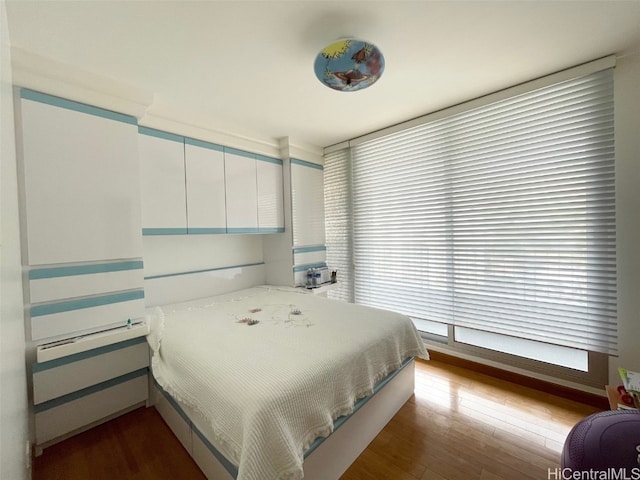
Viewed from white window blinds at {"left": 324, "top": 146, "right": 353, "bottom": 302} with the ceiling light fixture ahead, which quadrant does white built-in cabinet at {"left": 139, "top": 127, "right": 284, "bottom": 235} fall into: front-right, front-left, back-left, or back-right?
front-right

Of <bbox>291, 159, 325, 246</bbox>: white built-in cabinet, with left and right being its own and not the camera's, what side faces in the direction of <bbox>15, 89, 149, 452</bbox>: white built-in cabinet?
right

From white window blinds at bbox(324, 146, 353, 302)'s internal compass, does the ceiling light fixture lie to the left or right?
on its left

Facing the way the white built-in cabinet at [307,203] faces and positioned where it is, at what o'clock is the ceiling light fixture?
The ceiling light fixture is roughly at 1 o'clock from the white built-in cabinet.

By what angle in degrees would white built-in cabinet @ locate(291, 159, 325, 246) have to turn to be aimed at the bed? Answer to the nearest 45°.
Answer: approximately 45° to its right

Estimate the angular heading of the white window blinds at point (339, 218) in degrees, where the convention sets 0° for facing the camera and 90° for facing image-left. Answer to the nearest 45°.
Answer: approximately 45°

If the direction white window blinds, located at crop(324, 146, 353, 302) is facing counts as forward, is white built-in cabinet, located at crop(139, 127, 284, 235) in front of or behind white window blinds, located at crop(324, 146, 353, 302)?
in front

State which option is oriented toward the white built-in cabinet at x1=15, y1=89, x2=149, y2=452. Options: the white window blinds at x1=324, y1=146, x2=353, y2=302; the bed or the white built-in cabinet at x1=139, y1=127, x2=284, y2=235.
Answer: the white window blinds

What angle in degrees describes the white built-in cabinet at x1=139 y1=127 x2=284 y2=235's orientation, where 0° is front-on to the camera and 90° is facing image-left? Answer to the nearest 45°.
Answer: approximately 315°

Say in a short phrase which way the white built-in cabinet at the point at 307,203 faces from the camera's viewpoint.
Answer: facing the viewer and to the right of the viewer

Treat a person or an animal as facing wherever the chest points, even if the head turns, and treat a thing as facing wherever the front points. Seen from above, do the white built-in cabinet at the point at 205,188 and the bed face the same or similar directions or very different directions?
same or similar directions

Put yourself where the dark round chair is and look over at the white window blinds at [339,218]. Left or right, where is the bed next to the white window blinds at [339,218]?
left

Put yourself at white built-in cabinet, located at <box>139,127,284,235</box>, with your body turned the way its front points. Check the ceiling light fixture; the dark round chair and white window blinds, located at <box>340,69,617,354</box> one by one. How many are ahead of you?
3

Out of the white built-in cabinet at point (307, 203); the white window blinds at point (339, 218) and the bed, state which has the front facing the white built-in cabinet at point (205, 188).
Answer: the white window blinds

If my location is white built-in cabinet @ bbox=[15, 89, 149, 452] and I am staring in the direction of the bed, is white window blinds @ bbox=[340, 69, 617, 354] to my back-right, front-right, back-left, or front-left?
front-left

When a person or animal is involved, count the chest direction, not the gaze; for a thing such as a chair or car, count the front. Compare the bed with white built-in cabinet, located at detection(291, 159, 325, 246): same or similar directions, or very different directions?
same or similar directions

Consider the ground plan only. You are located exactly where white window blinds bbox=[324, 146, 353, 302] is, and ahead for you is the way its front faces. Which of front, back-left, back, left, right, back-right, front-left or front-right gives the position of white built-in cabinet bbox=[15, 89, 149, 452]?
front

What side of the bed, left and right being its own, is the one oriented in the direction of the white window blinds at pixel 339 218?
left

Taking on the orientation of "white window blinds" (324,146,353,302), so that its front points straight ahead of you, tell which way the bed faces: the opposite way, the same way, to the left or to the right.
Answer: to the left
